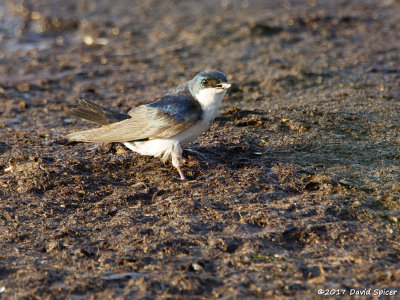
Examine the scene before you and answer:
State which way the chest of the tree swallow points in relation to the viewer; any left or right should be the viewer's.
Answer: facing to the right of the viewer
